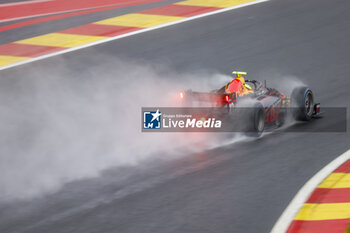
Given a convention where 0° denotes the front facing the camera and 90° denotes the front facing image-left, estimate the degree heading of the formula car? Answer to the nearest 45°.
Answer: approximately 225°
